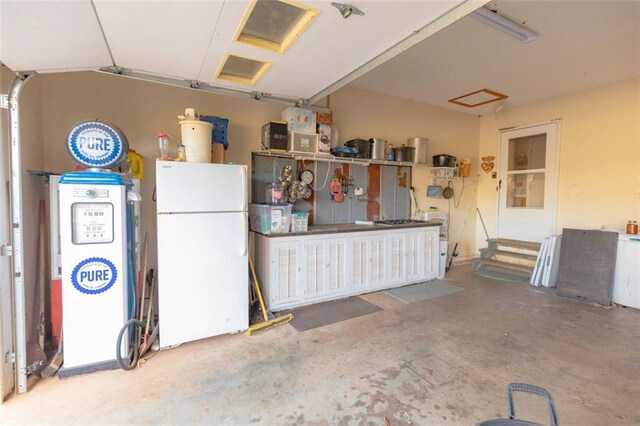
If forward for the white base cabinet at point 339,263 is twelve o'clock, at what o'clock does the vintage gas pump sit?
The vintage gas pump is roughly at 3 o'clock from the white base cabinet.

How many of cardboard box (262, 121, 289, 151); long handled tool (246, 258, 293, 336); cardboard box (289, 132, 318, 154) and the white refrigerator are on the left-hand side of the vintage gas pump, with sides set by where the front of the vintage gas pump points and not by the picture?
4

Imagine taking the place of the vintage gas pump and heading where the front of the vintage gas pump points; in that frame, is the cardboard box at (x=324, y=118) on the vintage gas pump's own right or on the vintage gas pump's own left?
on the vintage gas pump's own left

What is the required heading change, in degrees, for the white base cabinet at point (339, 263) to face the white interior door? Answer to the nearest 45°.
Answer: approximately 90° to its left

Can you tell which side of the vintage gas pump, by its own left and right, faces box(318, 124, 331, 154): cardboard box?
left

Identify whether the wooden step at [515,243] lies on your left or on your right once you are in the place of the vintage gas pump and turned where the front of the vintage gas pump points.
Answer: on your left

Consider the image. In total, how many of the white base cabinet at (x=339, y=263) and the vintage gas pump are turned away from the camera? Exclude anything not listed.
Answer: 0

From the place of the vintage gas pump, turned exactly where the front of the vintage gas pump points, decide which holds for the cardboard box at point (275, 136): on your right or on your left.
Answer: on your left

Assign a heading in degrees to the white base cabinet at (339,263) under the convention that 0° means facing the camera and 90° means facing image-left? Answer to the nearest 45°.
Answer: approximately 315°

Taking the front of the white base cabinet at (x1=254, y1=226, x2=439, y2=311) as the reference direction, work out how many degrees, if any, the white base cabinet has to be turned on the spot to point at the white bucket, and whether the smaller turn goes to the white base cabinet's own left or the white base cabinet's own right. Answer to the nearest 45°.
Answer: approximately 90° to the white base cabinet's own right

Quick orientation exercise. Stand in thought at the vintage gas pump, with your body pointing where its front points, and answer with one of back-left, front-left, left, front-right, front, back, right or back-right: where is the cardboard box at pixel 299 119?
left

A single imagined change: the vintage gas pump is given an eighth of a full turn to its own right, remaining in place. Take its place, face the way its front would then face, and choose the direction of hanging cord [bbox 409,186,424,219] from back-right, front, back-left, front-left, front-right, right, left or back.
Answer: back-left

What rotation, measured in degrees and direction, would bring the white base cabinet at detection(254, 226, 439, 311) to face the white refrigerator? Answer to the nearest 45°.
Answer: approximately 90° to its right

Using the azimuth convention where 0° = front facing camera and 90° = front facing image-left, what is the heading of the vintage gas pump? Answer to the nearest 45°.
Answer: approximately 0°
